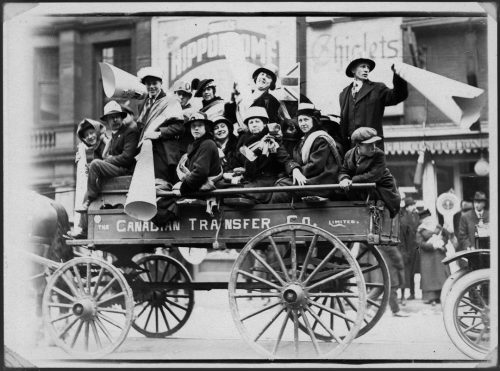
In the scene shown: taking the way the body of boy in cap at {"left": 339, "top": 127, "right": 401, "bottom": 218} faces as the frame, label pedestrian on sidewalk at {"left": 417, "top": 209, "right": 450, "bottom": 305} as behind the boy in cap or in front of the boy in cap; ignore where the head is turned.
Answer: behind

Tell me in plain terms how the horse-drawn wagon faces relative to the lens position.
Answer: facing to the left of the viewer
